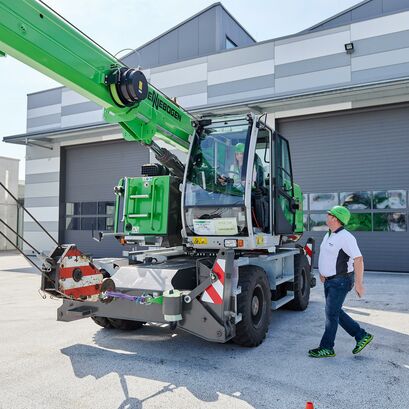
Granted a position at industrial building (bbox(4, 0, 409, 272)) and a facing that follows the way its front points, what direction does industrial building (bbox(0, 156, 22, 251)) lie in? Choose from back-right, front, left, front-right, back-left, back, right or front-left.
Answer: right

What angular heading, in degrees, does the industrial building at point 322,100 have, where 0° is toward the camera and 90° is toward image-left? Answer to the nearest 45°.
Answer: approximately 45°

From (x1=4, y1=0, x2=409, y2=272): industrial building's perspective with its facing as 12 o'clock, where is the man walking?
The man walking is roughly at 11 o'clock from the industrial building.

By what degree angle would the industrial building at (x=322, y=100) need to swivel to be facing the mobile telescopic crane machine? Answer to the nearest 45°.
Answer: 0° — it already faces it

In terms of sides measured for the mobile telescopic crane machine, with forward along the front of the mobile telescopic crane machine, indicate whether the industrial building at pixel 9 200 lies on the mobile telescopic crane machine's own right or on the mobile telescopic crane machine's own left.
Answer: on the mobile telescopic crane machine's own right

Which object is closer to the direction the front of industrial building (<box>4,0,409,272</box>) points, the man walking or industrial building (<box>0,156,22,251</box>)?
the man walking

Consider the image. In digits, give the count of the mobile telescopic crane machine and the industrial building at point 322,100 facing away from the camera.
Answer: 0

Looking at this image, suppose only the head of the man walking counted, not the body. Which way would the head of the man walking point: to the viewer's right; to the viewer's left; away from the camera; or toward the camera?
to the viewer's left

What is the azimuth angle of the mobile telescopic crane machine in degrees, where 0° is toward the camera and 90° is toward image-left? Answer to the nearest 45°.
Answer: approximately 45°

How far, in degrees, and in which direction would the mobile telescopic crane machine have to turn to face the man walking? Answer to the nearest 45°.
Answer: approximately 90° to its left

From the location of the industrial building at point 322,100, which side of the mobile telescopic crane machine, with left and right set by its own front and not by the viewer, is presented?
back
